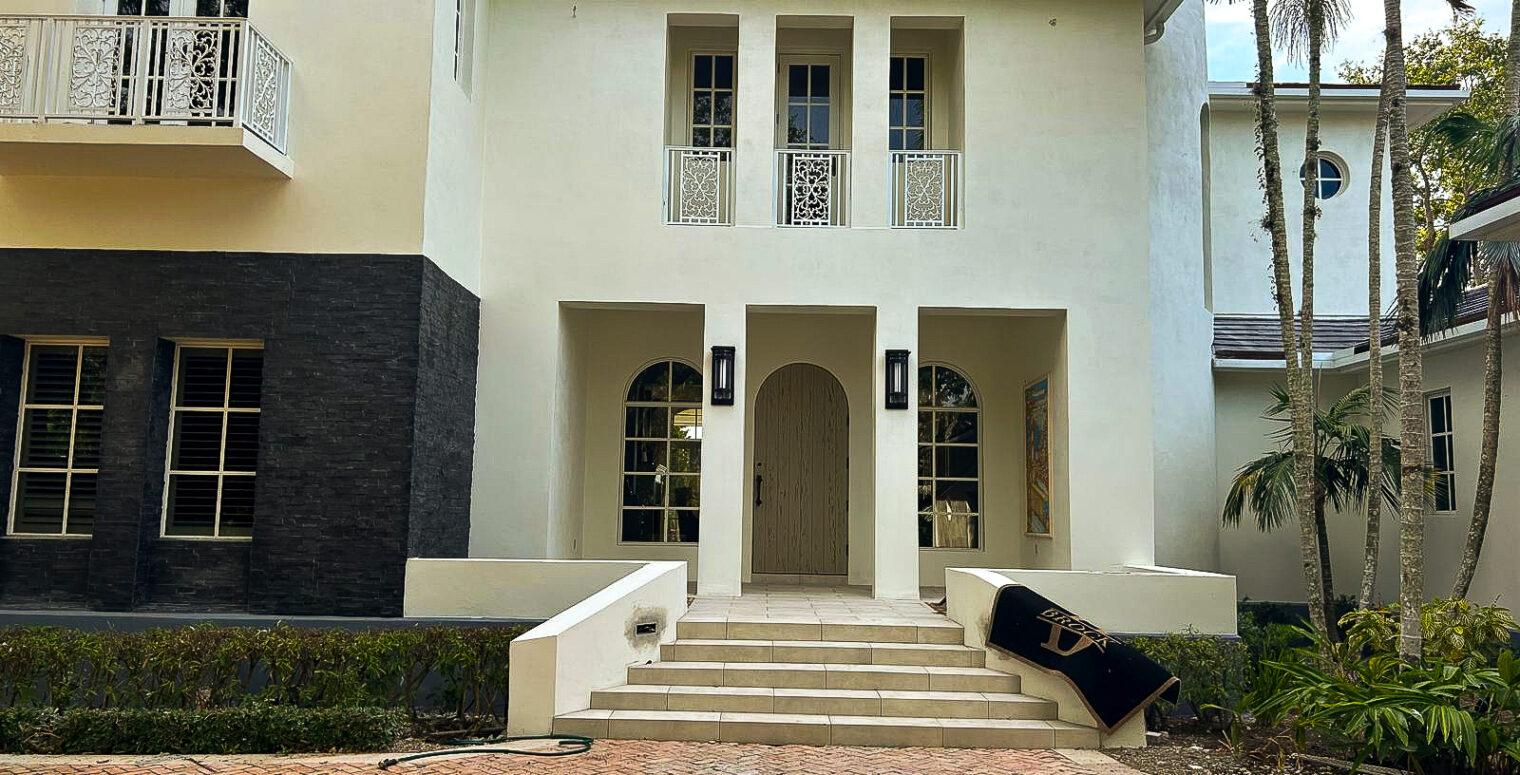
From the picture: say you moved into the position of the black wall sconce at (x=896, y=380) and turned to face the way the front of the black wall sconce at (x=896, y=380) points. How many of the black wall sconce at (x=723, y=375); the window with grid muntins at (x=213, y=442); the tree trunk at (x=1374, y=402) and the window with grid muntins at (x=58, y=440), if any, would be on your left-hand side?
1

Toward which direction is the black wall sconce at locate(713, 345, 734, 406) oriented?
toward the camera

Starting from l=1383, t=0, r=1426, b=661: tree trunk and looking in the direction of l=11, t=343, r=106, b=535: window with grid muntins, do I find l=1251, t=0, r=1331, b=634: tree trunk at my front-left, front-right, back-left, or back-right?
front-right

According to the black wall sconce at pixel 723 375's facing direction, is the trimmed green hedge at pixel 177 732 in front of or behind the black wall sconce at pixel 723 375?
in front

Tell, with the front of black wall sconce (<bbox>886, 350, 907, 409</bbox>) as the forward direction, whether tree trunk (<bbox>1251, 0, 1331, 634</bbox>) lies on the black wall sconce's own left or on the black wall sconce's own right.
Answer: on the black wall sconce's own left

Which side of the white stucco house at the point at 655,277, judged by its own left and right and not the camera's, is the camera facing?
front

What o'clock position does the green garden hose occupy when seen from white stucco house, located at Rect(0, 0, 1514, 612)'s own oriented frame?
The green garden hose is roughly at 12 o'clock from the white stucco house.

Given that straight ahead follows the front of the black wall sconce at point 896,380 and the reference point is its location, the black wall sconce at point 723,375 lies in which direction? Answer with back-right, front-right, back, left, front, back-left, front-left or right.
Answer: right

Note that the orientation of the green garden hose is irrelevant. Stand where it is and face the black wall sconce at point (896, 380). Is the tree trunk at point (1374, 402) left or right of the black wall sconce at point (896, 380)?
right

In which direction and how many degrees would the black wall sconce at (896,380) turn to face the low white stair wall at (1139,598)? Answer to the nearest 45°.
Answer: approximately 45° to its left

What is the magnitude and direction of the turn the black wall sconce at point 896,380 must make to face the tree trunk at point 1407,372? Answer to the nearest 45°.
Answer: approximately 45° to its left

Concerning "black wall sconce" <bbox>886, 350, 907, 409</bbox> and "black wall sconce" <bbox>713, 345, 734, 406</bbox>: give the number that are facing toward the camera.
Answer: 2

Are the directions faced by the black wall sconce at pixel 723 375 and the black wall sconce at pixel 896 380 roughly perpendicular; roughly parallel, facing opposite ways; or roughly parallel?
roughly parallel

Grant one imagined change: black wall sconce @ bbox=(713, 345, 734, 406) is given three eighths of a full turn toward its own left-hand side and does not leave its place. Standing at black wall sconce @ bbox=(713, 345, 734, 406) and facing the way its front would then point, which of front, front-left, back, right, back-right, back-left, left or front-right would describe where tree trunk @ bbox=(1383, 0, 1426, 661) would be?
right

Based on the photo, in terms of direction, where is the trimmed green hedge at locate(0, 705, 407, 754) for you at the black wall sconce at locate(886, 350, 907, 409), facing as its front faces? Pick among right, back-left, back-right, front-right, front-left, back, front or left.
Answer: front-right

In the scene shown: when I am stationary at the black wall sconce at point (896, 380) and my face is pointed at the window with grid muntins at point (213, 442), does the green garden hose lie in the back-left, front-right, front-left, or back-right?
front-left

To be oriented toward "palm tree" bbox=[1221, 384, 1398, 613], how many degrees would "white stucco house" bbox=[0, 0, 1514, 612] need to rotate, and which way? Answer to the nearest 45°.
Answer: approximately 90° to its left
